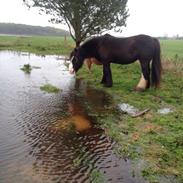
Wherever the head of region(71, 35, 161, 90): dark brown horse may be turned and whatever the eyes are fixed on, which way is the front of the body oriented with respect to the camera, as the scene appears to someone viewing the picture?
to the viewer's left

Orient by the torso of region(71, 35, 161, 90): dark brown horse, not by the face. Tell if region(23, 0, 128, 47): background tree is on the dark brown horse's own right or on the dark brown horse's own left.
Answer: on the dark brown horse's own right
